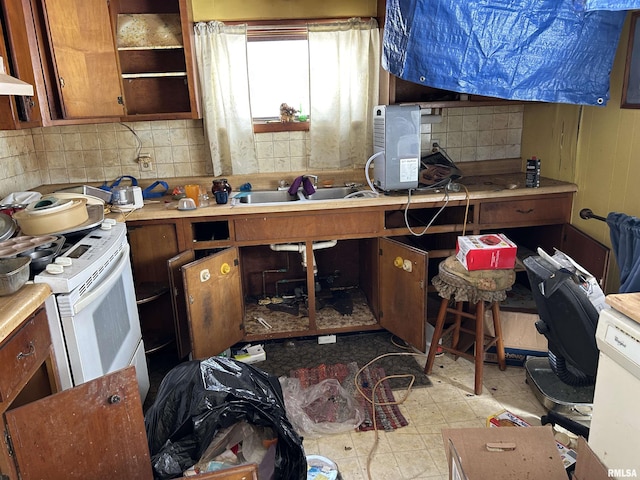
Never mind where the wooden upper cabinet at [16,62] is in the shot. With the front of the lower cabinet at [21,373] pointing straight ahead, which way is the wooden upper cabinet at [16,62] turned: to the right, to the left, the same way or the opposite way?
the same way

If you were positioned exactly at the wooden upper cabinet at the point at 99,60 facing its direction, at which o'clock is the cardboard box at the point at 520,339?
The cardboard box is roughly at 10 o'clock from the wooden upper cabinet.

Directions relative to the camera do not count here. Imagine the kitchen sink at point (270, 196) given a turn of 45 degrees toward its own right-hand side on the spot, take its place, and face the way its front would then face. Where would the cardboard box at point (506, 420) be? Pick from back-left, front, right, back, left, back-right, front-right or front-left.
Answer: left

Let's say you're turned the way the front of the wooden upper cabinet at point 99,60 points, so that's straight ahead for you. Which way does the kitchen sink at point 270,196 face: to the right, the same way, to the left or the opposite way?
the same way

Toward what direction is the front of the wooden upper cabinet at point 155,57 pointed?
toward the camera

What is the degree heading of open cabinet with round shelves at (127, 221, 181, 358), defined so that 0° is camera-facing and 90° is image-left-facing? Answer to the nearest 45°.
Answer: approximately 315°

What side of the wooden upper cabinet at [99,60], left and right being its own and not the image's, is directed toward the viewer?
front

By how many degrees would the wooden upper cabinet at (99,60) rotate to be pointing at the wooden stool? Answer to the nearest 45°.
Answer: approximately 45° to its left

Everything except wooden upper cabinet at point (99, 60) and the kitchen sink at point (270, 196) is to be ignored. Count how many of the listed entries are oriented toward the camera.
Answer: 2

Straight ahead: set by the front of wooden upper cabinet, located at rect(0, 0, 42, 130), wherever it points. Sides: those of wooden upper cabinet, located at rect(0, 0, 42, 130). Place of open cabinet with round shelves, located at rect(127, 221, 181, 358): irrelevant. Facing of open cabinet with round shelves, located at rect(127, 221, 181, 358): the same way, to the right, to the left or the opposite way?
to the right
